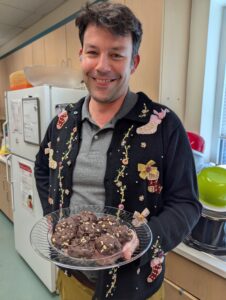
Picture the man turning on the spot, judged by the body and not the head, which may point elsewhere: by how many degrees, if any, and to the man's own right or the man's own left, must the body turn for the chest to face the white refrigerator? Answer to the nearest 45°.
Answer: approximately 90° to the man's own right

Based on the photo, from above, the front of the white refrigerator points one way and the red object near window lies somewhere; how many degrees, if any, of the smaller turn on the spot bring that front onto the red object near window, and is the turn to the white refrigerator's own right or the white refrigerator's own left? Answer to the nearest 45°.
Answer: approximately 90° to the white refrigerator's own left

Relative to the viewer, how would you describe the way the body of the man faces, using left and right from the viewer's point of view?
facing the viewer and to the left of the viewer

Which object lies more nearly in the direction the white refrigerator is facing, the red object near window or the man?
the man

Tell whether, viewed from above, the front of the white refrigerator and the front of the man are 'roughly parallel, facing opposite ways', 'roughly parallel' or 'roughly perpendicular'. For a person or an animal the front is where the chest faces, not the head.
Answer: roughly parallel

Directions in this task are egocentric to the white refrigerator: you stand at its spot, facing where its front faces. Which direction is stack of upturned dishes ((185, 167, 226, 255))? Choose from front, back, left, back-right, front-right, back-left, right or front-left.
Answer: left

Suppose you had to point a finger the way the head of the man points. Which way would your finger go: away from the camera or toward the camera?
toward the camera

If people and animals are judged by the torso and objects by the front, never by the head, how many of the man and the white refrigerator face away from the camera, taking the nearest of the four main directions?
0
